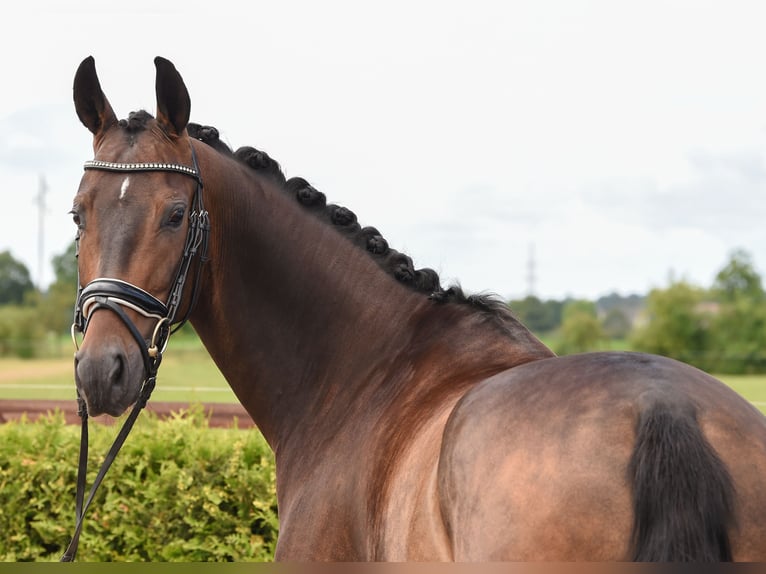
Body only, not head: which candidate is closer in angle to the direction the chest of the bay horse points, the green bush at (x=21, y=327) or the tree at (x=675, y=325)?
the green bush

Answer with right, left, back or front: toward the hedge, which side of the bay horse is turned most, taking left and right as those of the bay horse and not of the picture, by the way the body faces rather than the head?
front

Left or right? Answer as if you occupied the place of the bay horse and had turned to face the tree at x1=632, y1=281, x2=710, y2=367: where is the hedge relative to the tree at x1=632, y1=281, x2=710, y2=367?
left

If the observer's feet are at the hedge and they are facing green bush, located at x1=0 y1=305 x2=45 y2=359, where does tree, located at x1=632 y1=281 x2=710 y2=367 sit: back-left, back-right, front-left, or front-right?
front-right

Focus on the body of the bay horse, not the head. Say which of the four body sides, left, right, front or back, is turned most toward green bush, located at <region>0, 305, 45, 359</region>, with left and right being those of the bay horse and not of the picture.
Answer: front

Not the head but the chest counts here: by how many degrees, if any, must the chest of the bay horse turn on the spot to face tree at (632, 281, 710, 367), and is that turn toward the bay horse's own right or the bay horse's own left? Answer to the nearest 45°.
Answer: approximately 45° to the bay horse's own right

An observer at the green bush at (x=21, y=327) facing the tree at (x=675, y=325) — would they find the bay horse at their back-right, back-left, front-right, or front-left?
front-right

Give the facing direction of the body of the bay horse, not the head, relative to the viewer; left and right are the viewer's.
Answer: facing away from the viewer and to the left of the viewer
